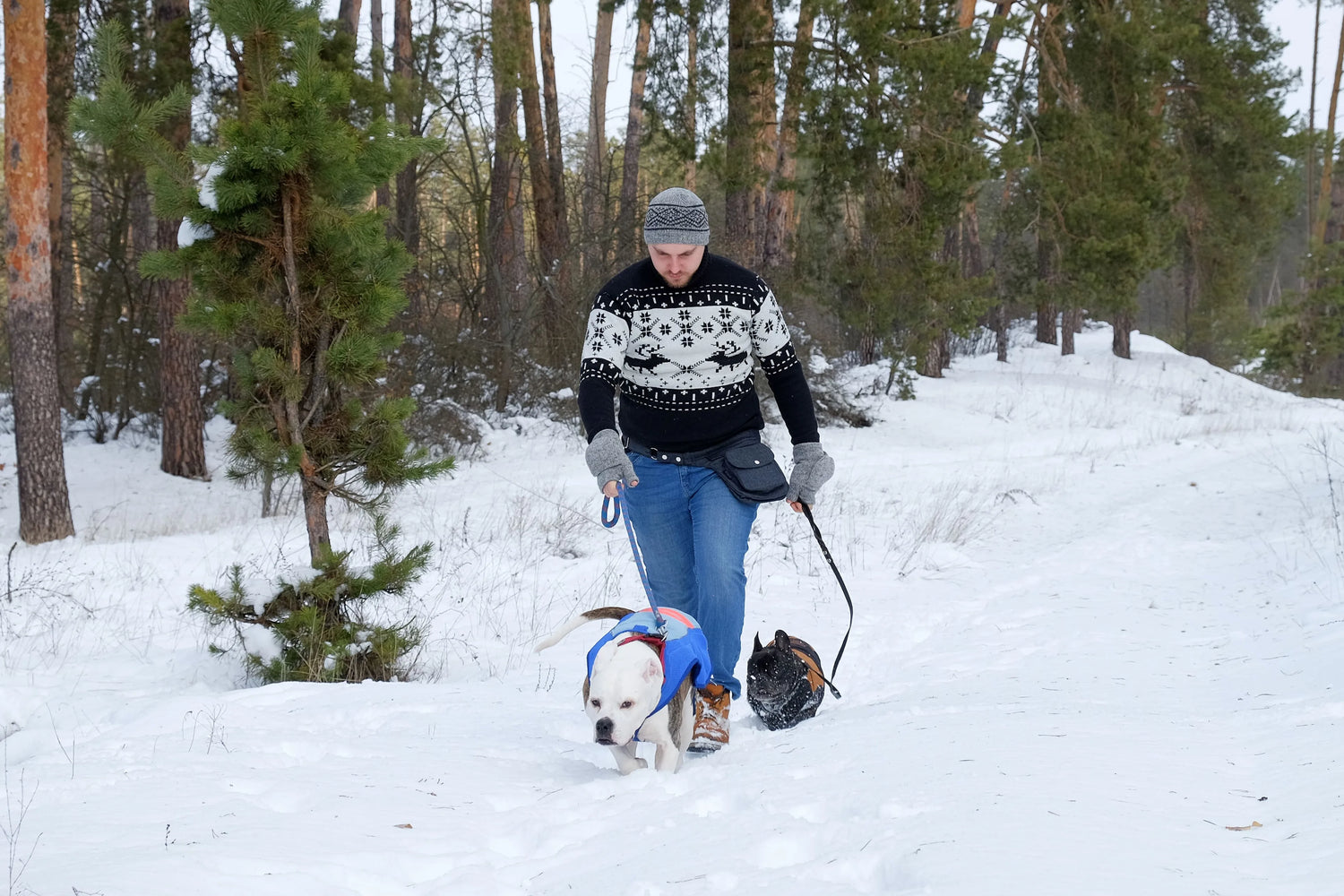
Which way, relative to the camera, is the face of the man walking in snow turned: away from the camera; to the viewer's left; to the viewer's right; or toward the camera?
toward the camera

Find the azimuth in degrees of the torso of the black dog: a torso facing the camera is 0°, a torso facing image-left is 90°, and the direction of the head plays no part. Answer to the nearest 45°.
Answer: approximately 45°

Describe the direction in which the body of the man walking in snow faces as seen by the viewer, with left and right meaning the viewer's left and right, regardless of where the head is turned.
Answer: facing the viewer

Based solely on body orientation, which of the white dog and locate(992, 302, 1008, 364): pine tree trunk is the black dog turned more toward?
the white dog

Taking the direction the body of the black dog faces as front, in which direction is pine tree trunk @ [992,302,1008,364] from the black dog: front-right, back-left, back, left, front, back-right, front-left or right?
back-right

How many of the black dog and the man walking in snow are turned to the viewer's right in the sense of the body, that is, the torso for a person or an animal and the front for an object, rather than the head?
0

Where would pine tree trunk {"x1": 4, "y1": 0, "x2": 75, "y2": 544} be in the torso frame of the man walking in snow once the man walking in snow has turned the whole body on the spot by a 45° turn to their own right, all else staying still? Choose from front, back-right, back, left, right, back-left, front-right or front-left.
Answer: right

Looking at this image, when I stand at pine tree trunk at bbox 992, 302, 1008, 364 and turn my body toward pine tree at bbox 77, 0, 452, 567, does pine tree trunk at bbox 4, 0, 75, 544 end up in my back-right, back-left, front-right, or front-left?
front-right

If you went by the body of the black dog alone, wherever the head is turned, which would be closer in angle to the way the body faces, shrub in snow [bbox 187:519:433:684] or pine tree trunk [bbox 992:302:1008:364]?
the shrub in snow

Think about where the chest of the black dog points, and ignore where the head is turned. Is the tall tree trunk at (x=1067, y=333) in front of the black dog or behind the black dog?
behind

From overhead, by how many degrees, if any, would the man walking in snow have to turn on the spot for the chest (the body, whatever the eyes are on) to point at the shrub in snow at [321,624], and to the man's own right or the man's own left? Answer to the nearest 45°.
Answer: approximately 135° to the man's own right

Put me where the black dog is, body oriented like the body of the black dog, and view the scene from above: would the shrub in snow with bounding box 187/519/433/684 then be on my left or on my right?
on my right

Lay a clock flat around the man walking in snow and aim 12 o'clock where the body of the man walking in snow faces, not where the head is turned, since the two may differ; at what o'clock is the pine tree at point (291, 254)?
The pine tree is roughly at 4 o'clock from the man walking in snow.

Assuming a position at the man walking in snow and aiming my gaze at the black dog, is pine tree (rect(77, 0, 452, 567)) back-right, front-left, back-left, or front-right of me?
back-left
